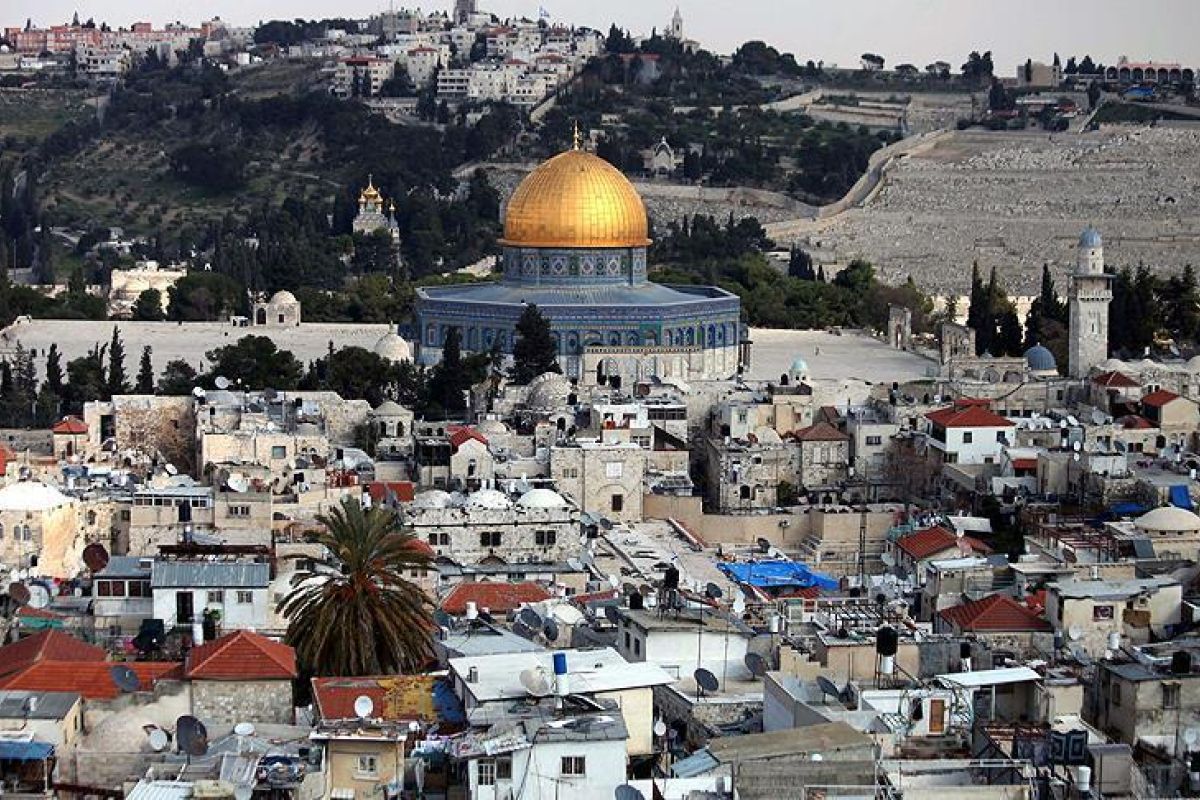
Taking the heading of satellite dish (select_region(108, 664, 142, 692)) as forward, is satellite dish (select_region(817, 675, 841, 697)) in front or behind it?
in front

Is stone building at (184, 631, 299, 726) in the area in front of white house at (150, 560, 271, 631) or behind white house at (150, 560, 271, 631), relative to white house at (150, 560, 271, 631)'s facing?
in front

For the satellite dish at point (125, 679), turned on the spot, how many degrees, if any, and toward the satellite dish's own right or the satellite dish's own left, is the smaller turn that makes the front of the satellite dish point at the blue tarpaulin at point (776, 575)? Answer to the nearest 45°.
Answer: approximately 90° to the satellite dish's own left

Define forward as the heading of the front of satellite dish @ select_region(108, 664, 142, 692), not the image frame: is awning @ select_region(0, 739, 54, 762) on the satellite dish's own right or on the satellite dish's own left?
on the satellite dish's own right

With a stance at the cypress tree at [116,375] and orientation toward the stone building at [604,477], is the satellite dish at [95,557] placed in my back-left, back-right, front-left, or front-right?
front-right

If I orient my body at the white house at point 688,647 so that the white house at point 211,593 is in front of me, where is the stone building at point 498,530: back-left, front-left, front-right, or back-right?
front-right

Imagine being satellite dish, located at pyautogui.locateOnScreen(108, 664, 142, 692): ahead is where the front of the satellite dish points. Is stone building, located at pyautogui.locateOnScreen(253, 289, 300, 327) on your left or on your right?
on your left

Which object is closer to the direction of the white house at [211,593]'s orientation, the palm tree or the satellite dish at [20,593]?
the palm tree

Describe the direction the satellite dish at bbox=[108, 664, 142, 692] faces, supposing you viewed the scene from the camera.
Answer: facing the viewer and to the right of the viewer

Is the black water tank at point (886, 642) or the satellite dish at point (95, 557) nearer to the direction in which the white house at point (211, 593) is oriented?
the black water tank

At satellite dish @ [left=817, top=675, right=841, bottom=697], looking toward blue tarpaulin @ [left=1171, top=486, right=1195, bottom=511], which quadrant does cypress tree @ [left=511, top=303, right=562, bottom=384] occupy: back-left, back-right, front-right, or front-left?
front-left

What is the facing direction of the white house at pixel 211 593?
toward the camera

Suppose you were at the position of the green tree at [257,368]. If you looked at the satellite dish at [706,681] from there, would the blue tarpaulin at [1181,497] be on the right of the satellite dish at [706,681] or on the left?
left

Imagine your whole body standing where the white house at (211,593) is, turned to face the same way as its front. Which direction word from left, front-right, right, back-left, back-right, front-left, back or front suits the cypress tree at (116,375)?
back

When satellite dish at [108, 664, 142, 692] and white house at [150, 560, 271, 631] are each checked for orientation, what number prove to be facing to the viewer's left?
0

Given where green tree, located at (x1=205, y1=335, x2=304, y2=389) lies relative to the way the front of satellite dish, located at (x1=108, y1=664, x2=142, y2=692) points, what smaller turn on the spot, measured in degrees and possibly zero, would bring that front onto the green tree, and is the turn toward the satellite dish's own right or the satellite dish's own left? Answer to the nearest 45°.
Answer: approximately 135° to the satellite dish's own left
